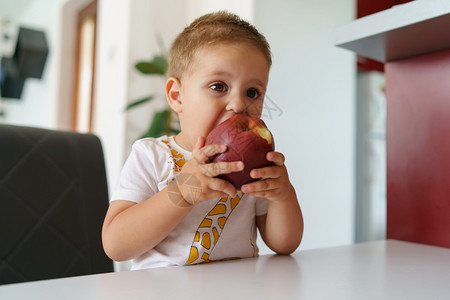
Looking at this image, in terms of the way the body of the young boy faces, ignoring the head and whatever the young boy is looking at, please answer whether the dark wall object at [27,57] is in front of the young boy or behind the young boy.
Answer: behind

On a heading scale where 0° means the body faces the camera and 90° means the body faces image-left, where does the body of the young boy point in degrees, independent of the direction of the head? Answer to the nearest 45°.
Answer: approximately 315°
